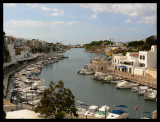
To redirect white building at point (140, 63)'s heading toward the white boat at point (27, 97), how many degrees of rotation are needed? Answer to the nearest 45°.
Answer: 0° — it already faces it

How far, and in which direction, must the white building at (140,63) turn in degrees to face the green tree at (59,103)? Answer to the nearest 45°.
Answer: approximately 45° to its left

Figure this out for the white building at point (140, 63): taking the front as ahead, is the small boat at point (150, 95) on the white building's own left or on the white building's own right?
on the white building's own left

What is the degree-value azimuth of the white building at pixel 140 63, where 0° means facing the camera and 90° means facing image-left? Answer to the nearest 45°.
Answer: approximately 45°

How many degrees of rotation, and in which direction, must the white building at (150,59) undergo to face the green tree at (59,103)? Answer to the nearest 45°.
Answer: approximately 45° to its left

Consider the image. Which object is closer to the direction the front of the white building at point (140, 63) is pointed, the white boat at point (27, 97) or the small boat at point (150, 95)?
the white boat
